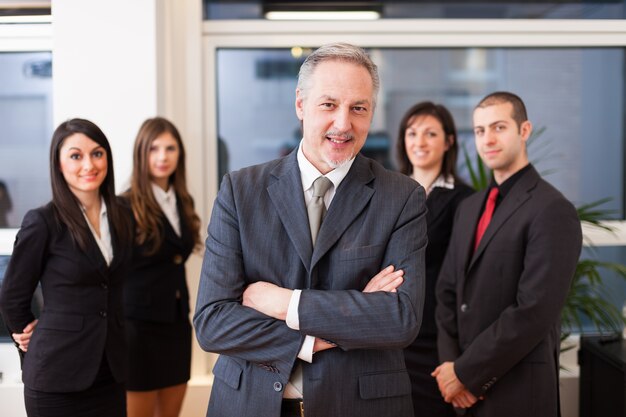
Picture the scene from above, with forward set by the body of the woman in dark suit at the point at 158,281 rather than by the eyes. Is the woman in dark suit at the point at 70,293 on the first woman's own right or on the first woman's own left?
on the first woman's own right

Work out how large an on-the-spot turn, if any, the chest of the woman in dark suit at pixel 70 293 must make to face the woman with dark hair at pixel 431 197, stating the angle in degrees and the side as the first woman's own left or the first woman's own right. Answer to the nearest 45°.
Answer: approximately 45° to the first woman's own left

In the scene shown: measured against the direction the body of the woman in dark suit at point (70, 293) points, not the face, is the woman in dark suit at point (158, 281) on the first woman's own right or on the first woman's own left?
on the first woman's own left

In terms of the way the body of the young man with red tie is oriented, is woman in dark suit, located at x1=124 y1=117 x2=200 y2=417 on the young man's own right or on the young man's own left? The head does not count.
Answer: on the young man's own right

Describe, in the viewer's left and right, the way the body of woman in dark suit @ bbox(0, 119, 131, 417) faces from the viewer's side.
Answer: facing the viewer and to the right of the viewer

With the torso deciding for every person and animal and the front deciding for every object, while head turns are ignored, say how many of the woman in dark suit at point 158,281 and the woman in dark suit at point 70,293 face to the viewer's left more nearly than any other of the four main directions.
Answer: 0

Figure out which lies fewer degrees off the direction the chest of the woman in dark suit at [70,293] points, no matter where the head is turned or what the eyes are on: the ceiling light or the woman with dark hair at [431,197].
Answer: the woman with dark hair

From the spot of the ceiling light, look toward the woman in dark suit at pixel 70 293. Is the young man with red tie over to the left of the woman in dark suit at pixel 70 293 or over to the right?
left

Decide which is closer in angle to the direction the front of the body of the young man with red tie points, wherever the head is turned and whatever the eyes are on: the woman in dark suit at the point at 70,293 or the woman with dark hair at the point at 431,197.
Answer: the woman in dark suit

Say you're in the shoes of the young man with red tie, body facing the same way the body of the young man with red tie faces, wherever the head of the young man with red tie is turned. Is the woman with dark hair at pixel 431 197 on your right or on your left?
on your right
